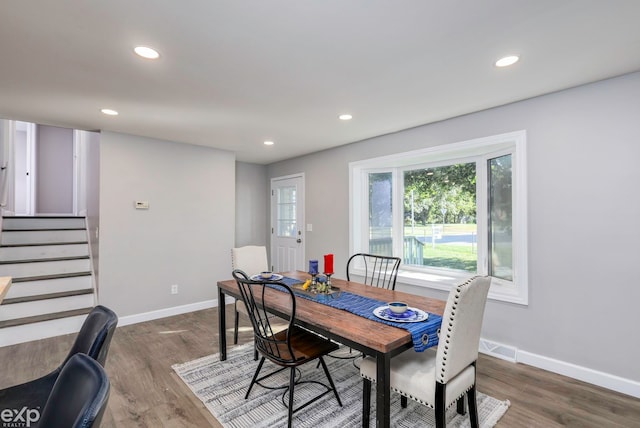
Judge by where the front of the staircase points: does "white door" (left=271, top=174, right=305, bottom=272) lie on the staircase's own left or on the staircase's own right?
on the staircase's own left

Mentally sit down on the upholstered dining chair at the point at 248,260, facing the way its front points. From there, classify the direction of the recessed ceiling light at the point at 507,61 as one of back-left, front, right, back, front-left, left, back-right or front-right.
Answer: front

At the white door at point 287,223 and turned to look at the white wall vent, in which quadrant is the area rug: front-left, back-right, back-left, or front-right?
front-right

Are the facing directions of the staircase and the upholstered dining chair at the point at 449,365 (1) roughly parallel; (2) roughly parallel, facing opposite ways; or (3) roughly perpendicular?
roughly parallel, facing opposite ways

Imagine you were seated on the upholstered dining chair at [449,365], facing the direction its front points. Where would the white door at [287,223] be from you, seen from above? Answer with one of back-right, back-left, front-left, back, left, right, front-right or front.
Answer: front

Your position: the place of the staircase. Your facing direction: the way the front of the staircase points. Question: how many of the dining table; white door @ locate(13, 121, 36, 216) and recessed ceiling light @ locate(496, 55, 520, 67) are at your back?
1

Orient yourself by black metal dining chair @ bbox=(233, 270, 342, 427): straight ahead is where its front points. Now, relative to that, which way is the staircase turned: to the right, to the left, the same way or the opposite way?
to the right

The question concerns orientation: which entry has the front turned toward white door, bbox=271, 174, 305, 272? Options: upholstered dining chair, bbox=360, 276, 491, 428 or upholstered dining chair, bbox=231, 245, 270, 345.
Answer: upholstered dining chair, bbox=360, 276, 491, 428

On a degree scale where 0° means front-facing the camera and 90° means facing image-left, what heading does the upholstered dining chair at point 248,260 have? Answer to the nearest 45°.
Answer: approximately 315°

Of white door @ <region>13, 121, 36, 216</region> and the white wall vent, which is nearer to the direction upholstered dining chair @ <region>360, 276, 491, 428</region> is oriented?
the white door

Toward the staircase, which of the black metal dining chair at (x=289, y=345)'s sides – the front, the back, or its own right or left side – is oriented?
left

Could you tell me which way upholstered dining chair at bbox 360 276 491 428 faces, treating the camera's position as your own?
facing away from the viewer and to the left of the viewer

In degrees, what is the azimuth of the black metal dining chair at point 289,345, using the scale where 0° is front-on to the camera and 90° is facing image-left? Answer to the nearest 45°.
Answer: approximately 225°

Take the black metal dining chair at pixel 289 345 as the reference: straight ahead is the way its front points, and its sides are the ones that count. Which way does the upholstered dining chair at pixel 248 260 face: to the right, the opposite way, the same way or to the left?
to the right
